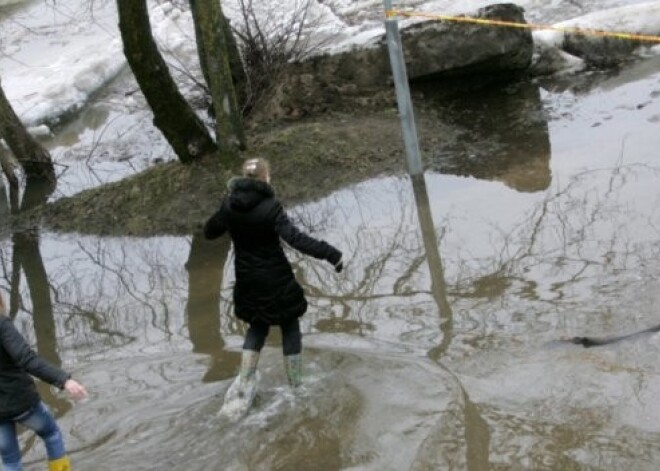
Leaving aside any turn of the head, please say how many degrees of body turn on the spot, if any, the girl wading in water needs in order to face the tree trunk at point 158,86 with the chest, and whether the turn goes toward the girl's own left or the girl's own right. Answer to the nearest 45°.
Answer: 0° — they already face it

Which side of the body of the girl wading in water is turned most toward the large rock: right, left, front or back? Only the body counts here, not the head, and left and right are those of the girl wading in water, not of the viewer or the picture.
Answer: front

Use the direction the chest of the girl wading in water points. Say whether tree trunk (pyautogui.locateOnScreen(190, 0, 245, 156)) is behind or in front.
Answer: in front

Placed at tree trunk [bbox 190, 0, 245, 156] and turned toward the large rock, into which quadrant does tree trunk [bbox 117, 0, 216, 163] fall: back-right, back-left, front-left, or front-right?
back-left

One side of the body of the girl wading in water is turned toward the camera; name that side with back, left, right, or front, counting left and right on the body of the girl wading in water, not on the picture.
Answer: back

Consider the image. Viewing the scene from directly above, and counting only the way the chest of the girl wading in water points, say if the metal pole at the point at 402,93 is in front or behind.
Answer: in front

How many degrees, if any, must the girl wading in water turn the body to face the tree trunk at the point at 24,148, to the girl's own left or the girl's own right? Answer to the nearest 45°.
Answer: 0° — they already face it

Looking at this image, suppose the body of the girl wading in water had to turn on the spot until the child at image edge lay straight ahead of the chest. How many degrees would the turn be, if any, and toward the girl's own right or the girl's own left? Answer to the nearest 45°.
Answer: approximately 135° to the girl's own left
